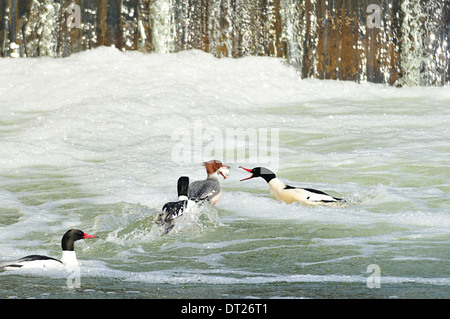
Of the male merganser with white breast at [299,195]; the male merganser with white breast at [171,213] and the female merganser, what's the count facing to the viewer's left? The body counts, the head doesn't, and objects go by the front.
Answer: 1

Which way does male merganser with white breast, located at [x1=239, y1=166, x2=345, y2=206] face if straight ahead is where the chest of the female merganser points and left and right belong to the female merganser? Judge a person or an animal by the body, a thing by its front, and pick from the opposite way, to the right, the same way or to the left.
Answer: the opposite way

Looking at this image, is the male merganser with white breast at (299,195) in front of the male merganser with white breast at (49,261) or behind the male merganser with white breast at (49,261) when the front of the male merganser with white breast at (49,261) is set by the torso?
in front

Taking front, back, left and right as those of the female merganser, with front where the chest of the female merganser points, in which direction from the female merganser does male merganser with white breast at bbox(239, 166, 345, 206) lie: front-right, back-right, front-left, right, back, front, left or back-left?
front

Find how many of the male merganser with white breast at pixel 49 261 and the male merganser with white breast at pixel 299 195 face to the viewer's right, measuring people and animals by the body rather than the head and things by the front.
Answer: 1

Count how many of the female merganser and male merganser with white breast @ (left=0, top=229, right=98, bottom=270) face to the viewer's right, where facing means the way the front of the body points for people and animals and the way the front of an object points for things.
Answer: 2

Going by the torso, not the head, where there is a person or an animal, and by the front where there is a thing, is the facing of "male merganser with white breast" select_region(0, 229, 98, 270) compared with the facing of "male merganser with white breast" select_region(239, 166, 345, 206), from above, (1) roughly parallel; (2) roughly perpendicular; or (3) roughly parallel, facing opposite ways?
roughly parallel, facing opposite ways

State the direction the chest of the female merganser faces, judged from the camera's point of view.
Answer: to the viewer's right

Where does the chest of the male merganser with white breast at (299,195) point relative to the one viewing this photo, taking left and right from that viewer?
facing to the left of the viewer

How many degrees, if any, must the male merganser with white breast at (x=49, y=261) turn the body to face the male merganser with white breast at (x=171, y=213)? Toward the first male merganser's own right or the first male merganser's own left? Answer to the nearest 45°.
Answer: approximately 45° to the first male merganser's own left

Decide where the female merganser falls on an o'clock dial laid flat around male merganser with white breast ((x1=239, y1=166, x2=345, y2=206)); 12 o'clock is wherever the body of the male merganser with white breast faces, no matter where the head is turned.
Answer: The female merganser is roughly at 12 o'clock from the male merganser with white breast.

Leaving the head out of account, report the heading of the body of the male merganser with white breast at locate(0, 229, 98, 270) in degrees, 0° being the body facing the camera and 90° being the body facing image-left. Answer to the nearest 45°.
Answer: approximately 270°

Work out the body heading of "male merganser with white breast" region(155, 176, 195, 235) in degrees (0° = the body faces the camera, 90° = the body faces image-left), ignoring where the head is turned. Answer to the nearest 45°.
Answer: approximately 225°

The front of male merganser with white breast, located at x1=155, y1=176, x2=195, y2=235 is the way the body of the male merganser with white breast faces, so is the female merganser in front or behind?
in front
